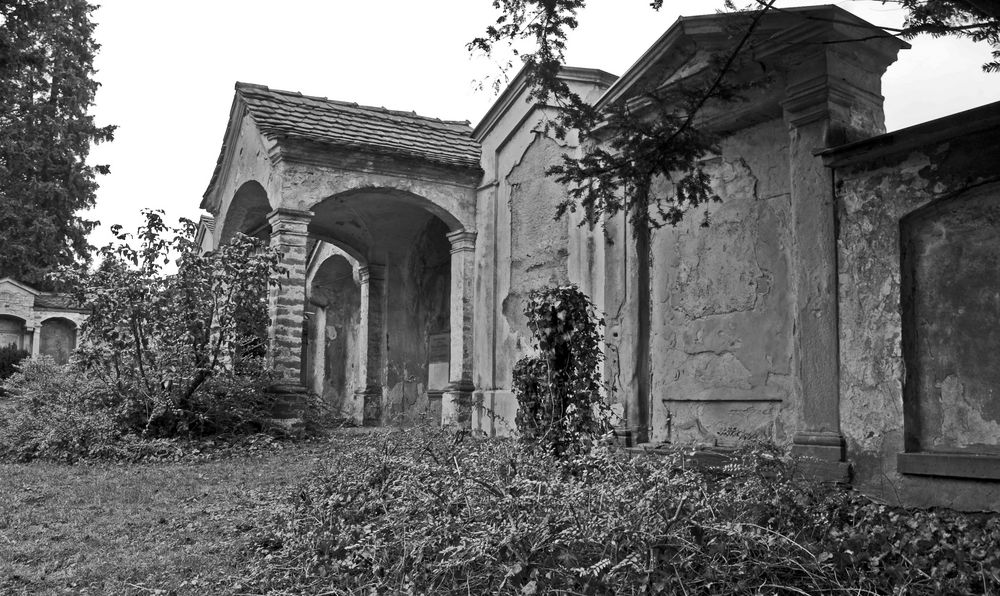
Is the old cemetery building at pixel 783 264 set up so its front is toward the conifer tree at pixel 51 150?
no

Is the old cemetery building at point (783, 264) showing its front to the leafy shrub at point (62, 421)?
no

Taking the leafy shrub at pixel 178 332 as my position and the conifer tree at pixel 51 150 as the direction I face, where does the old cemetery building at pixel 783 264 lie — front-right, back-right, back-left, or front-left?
back-right

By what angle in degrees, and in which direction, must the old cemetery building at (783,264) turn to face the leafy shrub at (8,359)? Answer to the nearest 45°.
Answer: approximately 90° to its right

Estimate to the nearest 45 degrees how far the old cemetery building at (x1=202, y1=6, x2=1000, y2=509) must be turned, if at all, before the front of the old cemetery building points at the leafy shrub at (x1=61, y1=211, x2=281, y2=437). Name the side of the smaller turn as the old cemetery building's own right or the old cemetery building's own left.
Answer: approximately 90° to the old cemetery building's own right

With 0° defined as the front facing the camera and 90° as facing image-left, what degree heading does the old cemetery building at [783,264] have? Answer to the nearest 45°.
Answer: approximately 45°
